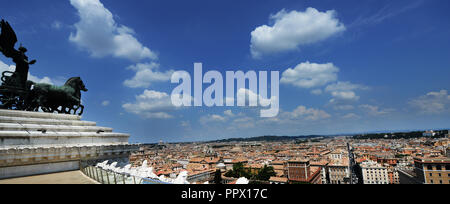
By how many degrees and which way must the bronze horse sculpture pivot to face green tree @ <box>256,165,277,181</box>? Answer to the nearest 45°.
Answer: approximately 45° to its left

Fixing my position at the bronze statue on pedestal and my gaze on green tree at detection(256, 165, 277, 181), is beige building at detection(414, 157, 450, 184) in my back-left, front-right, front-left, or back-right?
front-right

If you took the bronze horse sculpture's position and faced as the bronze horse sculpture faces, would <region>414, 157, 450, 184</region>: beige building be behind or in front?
in front

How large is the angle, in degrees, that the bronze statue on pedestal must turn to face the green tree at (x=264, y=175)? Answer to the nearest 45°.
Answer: approximately 45° to its left

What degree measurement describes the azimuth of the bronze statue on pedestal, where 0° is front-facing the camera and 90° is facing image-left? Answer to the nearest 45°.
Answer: approximately 270°

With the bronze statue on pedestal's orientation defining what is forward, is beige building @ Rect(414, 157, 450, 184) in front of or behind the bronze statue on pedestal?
in front

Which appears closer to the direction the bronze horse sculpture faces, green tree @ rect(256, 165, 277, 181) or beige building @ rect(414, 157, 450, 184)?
the beige building
